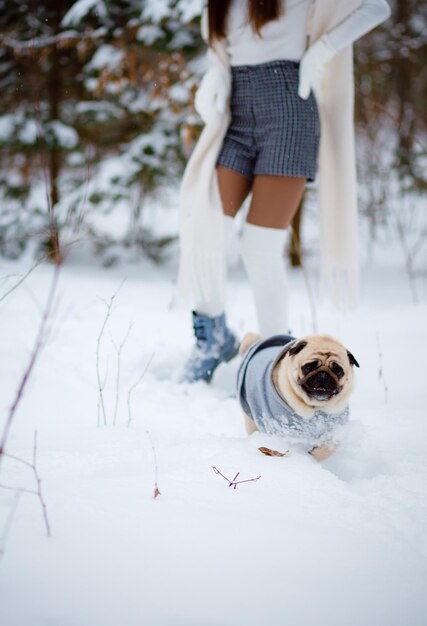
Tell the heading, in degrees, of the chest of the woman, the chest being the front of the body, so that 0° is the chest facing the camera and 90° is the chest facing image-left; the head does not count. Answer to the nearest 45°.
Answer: approximately 45°

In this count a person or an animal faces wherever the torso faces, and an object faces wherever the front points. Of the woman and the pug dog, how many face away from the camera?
0

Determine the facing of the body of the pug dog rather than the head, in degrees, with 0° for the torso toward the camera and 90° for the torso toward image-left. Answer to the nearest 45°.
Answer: approximately 315°

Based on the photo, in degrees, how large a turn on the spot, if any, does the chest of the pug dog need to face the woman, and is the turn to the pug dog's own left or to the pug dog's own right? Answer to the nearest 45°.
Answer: approximately 135° to the pug dog's own left

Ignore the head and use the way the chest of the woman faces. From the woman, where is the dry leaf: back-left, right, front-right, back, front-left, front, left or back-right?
front-left

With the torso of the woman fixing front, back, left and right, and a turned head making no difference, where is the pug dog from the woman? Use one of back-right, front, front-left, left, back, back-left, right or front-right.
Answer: front-left
